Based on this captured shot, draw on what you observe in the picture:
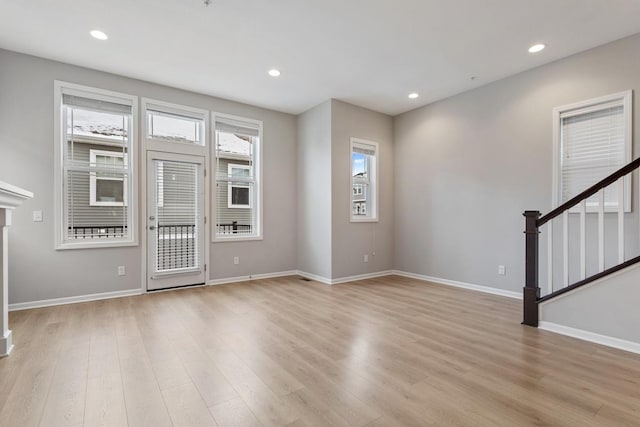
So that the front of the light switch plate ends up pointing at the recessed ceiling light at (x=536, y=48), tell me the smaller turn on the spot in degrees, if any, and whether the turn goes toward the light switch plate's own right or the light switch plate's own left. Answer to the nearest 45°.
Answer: approximately 45° to the light switch plate's own left

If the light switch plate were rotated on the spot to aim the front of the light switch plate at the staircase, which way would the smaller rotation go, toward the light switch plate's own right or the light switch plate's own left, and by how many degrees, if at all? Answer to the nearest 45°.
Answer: approximately 45° to the light switch plate's own left

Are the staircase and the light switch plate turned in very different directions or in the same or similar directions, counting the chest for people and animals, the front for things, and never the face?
very different directions

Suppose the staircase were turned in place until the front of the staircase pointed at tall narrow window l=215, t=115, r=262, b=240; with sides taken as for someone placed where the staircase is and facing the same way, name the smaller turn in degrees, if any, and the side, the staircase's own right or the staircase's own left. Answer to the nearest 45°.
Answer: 0° — it already faces it

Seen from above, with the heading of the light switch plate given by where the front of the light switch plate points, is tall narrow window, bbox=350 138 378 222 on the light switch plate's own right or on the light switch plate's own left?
on the light switch plate's own left

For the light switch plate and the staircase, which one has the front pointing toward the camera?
the light switch plate

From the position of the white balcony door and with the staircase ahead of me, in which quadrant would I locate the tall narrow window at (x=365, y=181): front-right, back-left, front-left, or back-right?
front-left

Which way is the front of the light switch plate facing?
toward the camera

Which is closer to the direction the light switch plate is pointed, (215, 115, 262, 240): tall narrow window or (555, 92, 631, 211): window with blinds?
the window with blinds

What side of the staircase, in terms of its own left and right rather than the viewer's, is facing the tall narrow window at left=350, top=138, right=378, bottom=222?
front

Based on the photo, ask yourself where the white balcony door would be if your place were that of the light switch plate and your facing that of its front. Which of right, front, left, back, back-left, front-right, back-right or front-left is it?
left
